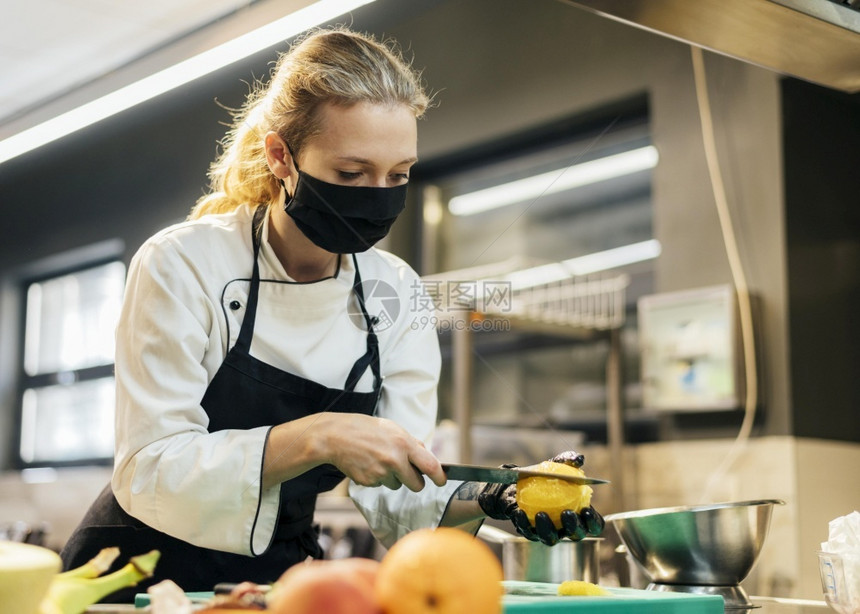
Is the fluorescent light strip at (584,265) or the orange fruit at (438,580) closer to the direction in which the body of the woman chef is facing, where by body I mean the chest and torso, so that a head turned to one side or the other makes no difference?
the orange fruit

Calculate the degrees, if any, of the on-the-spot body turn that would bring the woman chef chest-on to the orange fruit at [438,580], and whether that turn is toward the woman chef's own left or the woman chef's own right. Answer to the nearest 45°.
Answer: approximately 45° to the woman chef's own right

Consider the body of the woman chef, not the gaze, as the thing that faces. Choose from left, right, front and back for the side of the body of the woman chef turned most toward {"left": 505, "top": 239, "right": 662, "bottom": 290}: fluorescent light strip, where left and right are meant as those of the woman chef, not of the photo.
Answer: left

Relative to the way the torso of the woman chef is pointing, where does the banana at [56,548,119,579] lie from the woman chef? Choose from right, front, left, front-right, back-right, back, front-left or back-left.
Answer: front-right

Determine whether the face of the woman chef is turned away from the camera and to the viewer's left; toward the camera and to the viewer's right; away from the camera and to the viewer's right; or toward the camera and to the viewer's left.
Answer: toward the camera and to the viewer's right

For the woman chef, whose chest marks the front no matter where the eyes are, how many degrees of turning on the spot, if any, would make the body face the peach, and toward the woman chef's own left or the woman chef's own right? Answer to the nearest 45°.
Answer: approximately 45° to the woman chef's own right

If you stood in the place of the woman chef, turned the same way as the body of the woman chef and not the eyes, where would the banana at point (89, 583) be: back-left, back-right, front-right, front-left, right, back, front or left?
front-right

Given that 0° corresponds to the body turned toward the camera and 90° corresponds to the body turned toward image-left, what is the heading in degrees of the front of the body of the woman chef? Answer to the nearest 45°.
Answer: approximately 315°

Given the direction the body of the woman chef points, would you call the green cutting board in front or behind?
in front
